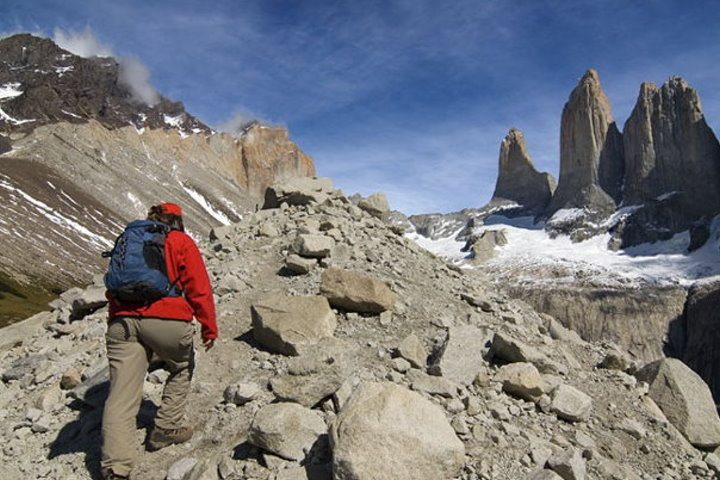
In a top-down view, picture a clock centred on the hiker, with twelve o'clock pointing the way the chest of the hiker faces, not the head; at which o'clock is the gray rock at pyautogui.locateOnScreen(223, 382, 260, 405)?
The gray rock is roughly at 1 o'clock from the hiker.

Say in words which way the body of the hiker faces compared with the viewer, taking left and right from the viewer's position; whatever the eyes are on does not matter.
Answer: facing away from the viewer and to the right of the viewer

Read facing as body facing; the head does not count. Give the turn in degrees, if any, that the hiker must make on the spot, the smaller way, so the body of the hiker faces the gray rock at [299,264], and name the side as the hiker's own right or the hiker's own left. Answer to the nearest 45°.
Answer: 0° — they already face it

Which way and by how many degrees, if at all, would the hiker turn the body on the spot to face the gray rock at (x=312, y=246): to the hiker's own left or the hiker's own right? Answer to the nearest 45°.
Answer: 0° — they already face it

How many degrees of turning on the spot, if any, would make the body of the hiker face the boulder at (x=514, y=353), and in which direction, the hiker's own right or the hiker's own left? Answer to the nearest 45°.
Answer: approximately 45° to the hiker's own right

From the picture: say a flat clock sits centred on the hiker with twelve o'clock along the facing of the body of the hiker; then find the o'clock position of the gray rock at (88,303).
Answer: The gray rock is roughly at 10 o'clock from the hiker.

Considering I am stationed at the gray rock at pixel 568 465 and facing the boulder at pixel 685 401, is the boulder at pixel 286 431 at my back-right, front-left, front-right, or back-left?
back-left

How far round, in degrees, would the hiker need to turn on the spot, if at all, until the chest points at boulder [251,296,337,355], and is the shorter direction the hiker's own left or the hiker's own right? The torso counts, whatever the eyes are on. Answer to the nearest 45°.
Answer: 0° — they already face it

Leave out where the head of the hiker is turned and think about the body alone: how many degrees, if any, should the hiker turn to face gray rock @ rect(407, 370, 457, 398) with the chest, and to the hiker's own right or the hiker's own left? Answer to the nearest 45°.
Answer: approximately 45° to the hiker's own right

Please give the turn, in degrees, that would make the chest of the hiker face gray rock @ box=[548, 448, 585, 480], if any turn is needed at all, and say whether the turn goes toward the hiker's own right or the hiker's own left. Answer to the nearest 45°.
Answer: approximately 45° to the hiker's own right

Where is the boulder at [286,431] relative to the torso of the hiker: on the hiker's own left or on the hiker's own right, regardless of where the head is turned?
on the hiker's own right

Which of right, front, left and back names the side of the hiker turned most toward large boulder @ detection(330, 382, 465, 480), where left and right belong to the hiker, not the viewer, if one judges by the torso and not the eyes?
right
